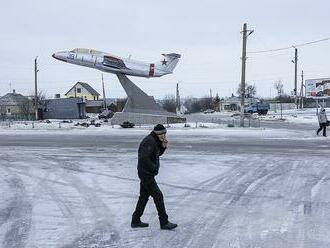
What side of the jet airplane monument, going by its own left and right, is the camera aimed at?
left

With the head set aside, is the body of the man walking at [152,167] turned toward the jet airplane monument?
no

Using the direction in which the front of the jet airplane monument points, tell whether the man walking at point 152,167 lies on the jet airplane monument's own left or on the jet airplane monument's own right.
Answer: on the jet airplane monument's own left
